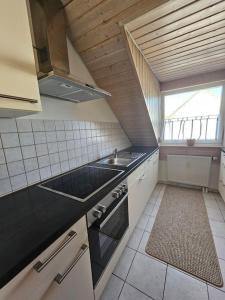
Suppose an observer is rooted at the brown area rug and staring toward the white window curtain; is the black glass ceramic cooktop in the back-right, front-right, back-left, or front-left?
back-left

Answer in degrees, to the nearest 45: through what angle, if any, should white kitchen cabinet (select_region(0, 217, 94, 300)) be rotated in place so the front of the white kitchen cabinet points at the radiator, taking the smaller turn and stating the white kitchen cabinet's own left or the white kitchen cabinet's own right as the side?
approximately 45° to the white kitchen cabinet's own left

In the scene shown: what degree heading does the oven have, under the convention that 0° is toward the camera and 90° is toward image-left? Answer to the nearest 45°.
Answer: approximately 315°

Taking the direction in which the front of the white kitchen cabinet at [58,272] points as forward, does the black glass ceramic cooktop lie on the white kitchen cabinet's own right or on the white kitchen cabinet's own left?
on the white kitchen cabinet's own left

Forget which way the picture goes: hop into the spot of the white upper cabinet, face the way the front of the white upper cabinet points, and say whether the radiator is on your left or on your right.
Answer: on your left
